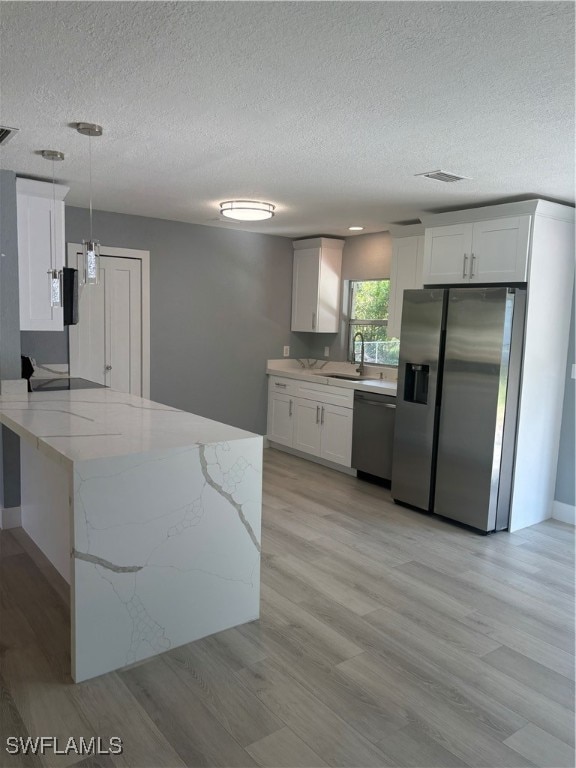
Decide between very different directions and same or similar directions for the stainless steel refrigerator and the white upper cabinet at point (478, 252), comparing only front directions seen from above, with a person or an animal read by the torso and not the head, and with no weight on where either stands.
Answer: same or similar directions

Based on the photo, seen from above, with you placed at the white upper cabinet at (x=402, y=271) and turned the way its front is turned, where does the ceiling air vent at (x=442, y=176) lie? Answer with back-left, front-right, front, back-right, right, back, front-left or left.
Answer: front-left

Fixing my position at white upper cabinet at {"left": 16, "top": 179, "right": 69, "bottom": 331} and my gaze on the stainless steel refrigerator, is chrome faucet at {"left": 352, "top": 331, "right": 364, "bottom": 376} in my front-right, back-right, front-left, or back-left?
front-left

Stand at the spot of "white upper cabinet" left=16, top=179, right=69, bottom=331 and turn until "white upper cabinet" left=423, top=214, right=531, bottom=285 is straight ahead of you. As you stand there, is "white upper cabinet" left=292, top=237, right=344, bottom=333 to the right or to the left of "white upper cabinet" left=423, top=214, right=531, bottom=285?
left

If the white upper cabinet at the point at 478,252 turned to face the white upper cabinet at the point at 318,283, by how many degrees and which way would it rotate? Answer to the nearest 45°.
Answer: approximately 90° to its right

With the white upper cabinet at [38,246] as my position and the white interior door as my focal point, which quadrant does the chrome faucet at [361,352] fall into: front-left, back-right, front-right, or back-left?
front-right

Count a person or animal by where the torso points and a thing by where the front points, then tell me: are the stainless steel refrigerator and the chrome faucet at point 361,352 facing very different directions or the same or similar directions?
same or similar directions

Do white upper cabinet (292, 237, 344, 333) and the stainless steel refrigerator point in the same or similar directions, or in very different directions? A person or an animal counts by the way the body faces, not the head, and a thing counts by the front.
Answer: same or similar directions

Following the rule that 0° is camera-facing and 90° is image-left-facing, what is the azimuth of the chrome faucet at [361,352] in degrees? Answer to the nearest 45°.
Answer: approximately 45°

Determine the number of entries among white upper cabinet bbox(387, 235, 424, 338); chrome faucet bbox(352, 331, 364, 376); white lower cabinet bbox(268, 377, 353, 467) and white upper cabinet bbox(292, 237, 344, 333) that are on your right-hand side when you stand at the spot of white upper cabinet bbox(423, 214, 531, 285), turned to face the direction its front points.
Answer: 4

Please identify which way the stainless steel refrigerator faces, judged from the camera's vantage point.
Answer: facing the viewer and to the left of the viewer

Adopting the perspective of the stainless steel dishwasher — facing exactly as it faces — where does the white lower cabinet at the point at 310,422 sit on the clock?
The white lower cabinet is roughly at 3 o'clock from the stainless steel dishwasher.

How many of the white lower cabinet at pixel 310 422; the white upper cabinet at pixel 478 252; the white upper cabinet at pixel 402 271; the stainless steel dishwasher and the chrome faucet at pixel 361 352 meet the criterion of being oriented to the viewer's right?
0
